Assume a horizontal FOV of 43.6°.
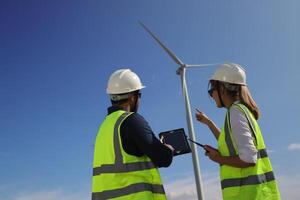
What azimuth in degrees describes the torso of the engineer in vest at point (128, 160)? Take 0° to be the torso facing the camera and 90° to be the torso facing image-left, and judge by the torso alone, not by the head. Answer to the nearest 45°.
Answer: approximately 225°

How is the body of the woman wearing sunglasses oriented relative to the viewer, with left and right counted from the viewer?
facing to the left of the viewer

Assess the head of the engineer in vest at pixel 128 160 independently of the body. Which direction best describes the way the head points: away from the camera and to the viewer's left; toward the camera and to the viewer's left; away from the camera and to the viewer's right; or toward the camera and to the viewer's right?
away from the camera and to the viewer's right

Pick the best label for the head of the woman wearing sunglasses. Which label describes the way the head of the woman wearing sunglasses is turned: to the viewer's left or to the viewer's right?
to the viewer's left
